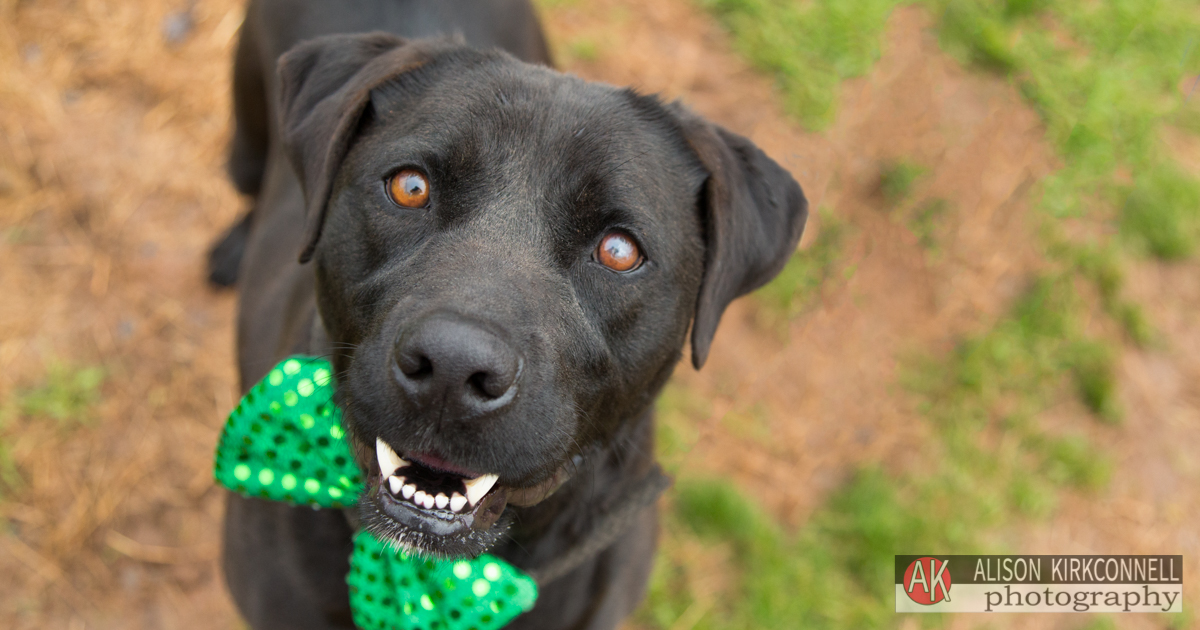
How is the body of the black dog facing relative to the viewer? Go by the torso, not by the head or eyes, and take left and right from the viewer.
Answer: facing the viewer
